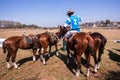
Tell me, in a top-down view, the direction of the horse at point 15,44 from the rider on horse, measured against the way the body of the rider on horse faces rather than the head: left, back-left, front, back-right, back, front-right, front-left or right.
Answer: front-left

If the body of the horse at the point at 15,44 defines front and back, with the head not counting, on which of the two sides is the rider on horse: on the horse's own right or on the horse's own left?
on the horse's own right

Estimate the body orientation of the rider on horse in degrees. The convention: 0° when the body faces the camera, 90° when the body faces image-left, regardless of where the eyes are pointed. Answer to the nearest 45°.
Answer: approximately 135°
